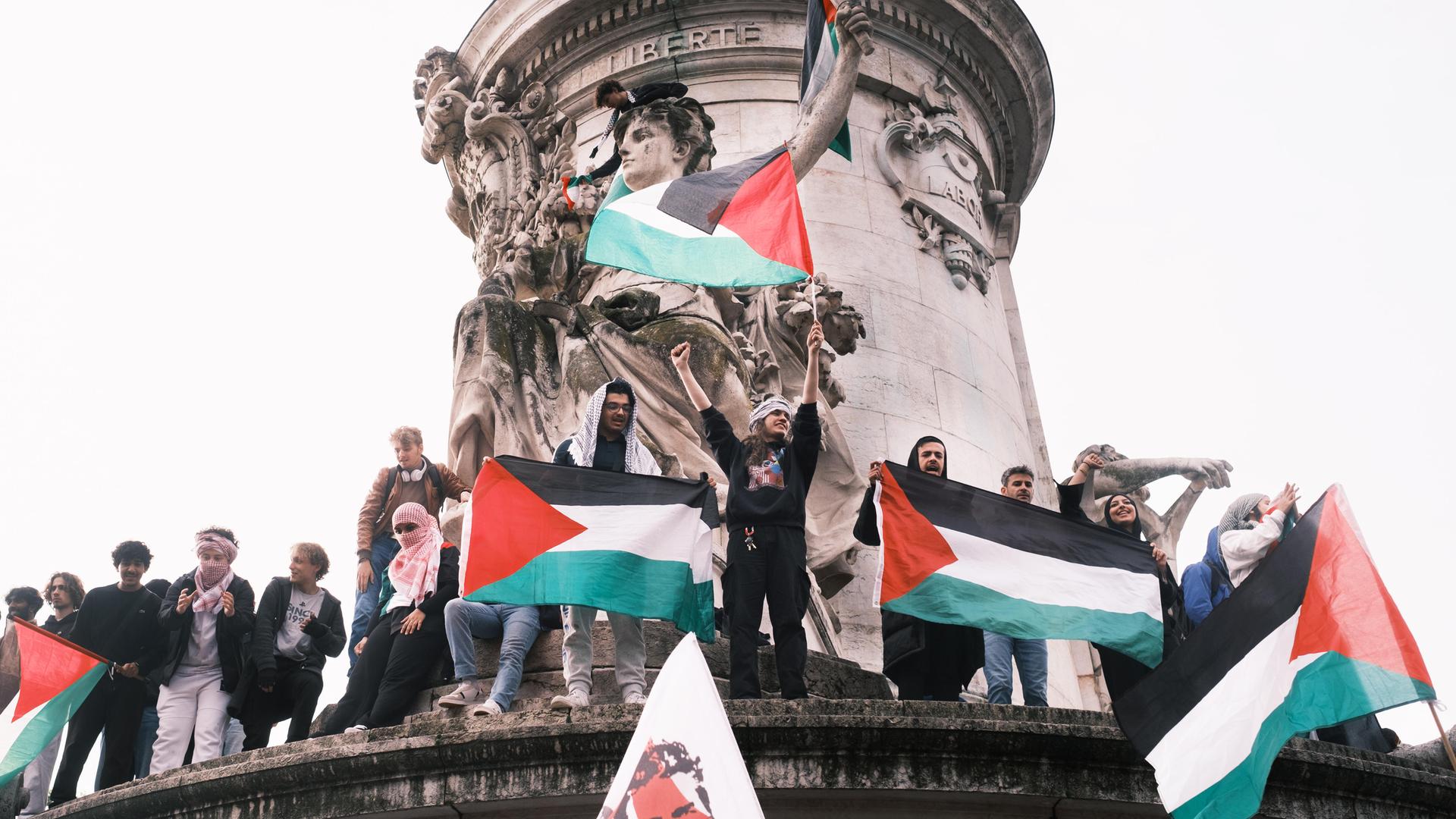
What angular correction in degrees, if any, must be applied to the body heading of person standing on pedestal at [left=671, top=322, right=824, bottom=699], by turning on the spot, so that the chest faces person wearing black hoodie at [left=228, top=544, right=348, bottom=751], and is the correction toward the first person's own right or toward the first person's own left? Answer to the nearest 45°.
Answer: approximately 90° to the first person's own right

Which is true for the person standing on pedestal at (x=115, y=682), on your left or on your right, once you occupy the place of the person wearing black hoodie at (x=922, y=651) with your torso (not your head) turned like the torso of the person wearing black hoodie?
on your right

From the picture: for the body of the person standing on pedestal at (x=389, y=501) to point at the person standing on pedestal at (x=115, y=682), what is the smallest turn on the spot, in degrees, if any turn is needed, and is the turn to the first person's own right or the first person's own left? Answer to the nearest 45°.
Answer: approximately 90° to the first person's own right

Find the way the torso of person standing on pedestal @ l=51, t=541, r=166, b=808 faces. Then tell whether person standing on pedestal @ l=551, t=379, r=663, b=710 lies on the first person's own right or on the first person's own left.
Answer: on the first person's own left

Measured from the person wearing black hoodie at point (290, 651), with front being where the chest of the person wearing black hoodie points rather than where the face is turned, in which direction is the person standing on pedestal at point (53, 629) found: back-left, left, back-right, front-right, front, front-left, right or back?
back-right

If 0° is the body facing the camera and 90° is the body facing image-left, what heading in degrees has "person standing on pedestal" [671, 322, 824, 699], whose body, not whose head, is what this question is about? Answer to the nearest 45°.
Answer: approximately 0°

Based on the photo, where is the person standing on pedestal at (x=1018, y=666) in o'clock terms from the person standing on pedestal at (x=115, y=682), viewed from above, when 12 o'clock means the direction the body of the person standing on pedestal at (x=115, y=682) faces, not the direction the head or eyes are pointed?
the person standing on pedestal at (x=1018, y=666) is roughly at 10 o'clock from the person standing on pedestal at (x=115, y=682).

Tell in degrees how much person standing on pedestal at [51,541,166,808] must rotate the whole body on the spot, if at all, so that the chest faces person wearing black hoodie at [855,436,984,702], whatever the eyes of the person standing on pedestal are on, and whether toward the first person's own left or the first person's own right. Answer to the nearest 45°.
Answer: approximately 45° to the first person's own left
